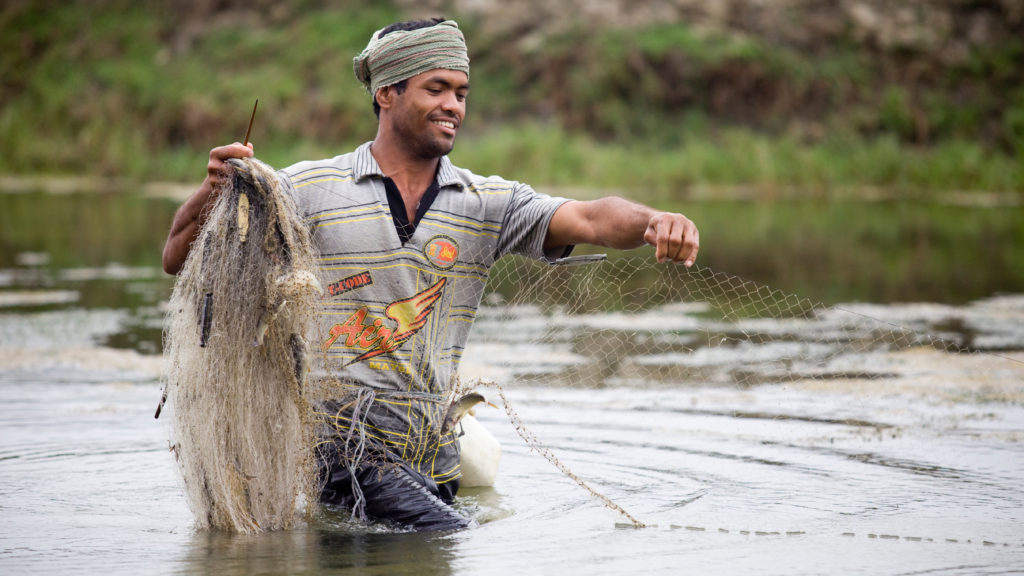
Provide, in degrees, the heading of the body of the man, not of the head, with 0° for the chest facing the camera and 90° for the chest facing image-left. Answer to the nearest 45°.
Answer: approximately 0°
